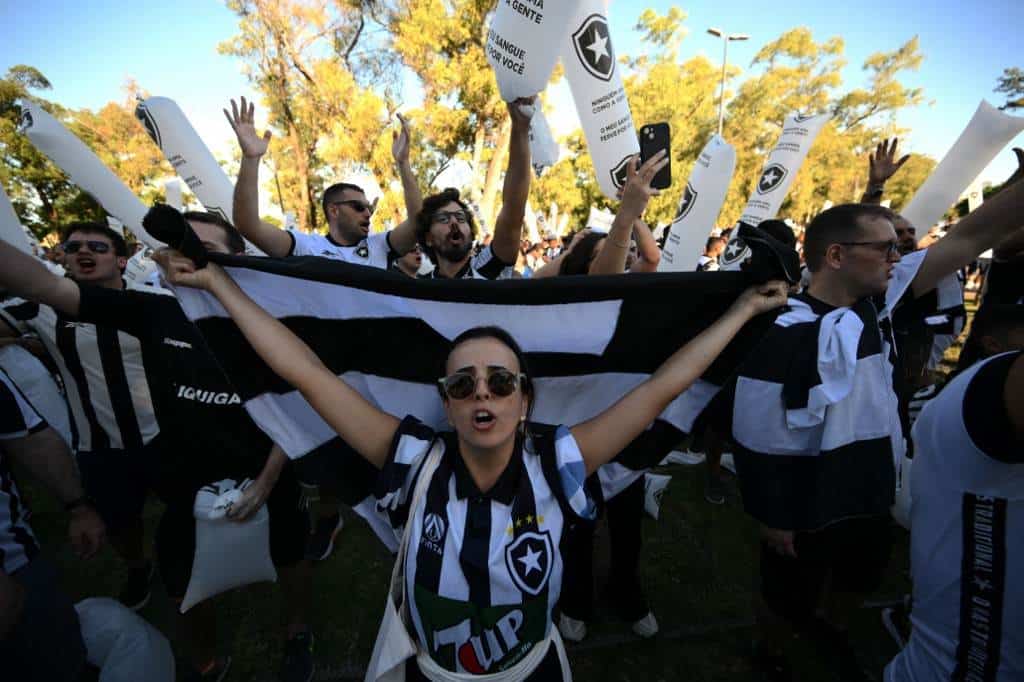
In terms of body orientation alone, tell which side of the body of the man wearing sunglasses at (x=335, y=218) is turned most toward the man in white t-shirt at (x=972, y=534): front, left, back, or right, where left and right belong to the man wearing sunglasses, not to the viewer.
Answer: front

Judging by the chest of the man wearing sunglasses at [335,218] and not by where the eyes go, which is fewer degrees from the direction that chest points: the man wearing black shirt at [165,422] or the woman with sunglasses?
the woman with sunglasses

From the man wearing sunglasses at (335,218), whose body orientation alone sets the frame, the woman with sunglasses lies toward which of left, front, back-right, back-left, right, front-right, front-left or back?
front-right

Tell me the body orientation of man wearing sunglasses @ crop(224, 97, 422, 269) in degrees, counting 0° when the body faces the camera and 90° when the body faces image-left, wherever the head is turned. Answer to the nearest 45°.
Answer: approximately 315°

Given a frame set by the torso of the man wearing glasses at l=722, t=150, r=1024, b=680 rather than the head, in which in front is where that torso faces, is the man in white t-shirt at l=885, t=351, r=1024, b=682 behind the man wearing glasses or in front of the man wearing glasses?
in front

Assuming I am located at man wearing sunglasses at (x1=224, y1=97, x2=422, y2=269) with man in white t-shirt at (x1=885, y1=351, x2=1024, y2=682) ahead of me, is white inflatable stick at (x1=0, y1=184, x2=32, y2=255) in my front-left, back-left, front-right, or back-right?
back-right

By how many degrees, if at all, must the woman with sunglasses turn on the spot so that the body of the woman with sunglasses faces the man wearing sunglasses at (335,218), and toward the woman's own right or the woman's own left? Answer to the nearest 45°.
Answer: approximately 180°

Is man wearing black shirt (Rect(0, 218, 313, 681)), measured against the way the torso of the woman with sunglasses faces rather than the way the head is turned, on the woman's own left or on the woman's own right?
on the woman's own right

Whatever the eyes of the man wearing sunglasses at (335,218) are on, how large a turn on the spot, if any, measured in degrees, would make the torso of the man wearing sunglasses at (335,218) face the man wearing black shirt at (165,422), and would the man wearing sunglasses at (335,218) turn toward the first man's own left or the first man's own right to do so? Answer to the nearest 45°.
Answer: approximately 90° to the first man's own right

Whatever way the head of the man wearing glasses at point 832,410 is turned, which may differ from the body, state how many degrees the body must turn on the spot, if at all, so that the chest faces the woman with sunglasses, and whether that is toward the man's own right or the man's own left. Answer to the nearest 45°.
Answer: approximately 90° to the man's own right

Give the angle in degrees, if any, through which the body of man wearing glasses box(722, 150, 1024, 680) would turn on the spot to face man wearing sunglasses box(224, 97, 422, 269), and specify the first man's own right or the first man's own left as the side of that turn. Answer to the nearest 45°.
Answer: approximately 135° to the first man's own right

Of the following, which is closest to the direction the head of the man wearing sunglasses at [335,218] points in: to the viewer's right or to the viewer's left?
to the viewer's right

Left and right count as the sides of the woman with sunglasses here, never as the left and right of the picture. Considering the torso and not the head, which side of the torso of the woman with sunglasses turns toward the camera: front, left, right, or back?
front
